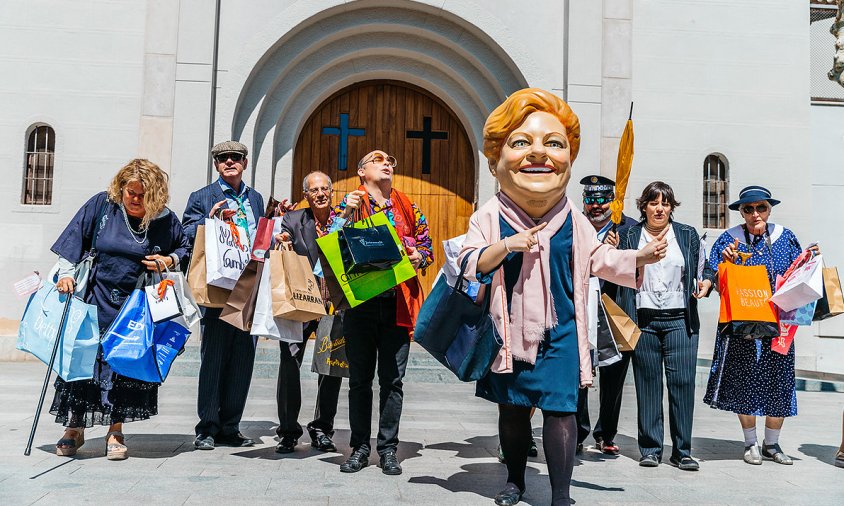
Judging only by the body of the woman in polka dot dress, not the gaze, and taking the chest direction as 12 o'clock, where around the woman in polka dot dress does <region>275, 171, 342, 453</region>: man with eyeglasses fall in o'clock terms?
The man with eyeglasses is roughly at 2 o'clock from the woman in polka dot dress.

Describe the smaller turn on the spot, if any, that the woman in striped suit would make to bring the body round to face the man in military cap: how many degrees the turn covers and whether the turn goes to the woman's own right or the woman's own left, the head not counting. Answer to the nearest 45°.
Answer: approximately 90° to the woman's own right

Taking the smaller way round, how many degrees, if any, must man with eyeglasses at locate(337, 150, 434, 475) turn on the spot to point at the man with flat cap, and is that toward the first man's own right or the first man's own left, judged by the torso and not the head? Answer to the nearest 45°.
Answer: approximately 135° to the first man's own right

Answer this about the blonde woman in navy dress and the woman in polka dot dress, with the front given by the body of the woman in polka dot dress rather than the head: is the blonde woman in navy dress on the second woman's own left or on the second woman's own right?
on the second woman's own right

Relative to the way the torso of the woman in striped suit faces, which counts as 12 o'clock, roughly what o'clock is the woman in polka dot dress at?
The woman in polka dot dress is roughly at 8 o'clock from the woman in striped suit.

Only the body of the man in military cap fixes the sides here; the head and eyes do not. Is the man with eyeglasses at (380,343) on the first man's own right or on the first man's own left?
on the first man's own right

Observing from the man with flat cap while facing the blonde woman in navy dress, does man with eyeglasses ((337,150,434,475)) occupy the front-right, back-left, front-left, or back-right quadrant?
back-left

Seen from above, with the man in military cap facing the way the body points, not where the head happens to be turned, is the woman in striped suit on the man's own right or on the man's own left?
on the man's own left

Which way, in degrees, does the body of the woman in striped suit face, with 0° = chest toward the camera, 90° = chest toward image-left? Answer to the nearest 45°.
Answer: approximately 0°

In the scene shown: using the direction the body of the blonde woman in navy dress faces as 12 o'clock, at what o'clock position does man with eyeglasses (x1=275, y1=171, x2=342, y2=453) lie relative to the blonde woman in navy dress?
The man with eyeglasses is roughly at 9 o'clock from the blonde woman in navy dress.
